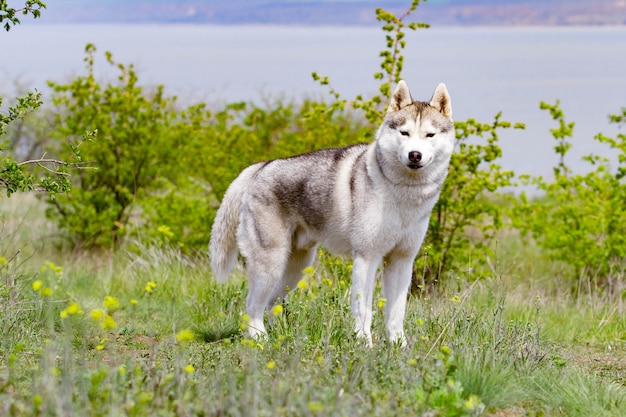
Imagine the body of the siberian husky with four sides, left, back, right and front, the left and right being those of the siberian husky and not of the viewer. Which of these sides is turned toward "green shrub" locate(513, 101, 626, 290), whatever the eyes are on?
left

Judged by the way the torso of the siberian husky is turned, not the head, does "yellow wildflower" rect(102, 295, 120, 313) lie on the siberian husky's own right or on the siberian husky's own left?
on the siberian husky's own right

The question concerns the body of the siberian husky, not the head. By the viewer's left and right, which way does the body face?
facing the viewer and to the right of the viewer
